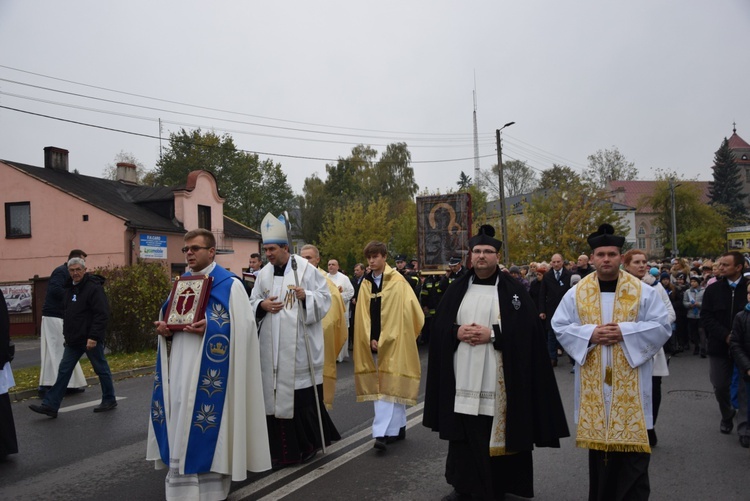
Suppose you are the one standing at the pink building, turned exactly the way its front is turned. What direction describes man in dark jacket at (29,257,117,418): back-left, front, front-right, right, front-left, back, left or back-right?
front-right

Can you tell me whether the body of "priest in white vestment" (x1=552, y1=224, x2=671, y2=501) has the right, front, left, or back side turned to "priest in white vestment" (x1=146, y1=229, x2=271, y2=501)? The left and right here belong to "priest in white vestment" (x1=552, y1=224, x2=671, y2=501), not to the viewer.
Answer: right

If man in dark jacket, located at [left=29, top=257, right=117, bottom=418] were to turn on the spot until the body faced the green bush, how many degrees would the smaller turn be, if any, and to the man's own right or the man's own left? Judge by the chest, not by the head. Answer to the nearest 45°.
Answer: approximately 135° to the man's own right

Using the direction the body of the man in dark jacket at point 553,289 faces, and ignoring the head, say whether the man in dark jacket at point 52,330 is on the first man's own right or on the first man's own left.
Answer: on the first man's own right

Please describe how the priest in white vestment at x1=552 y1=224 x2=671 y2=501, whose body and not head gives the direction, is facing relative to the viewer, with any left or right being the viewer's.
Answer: facing the viewer

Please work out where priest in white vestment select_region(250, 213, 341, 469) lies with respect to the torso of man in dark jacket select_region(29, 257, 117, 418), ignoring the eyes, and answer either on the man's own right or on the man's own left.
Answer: on the man's own left

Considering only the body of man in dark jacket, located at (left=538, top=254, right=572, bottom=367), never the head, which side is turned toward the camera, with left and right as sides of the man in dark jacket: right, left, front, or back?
front

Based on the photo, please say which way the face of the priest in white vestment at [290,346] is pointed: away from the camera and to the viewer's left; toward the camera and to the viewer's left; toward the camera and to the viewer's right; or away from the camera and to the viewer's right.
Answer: toward the camera and to the viewer's left

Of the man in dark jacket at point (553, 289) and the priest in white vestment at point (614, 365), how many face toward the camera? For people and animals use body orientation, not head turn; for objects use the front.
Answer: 2

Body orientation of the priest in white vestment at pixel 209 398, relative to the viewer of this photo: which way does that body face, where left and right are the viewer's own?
facing the viewer and to the left of the viewer

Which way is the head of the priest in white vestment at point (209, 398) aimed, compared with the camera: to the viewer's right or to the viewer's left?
to the viewer's left

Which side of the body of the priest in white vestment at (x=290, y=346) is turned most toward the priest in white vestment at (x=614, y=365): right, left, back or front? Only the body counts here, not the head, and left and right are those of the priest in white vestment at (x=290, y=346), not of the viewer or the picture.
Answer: left

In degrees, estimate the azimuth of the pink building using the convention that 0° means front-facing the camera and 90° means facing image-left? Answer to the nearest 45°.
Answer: approximately 315°
